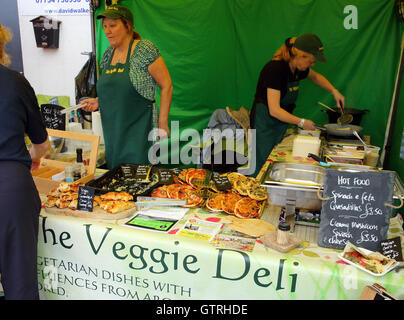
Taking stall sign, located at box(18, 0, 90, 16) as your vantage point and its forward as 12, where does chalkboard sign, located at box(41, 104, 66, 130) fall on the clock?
The chalkboard sign is roughly at 12 o'clock from the stall sign.

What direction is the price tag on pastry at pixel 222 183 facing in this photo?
toward the camera

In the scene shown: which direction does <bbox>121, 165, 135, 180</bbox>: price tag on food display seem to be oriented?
toward the camera

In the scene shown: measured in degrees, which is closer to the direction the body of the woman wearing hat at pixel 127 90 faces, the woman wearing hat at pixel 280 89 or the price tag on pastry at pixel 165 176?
the price tag on pastry

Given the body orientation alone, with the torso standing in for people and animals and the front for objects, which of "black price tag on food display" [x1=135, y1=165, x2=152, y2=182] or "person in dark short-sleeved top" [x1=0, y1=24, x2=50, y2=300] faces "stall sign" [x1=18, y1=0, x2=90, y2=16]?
the person in dark short-sleeved top

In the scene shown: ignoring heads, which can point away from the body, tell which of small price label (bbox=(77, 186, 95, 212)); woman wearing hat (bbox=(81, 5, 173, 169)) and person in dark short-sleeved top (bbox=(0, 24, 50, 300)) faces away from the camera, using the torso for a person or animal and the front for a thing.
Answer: the person in dark short-sleeved top

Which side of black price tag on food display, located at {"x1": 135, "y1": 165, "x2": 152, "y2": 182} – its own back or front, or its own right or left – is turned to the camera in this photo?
front

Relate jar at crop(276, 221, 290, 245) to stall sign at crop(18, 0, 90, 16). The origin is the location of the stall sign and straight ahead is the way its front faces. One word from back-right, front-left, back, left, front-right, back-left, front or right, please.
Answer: front

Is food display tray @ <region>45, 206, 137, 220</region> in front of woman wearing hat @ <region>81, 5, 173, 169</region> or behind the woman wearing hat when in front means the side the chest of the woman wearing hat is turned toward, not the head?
in front

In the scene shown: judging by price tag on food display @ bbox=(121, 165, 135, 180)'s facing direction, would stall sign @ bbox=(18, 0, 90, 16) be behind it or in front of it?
behind

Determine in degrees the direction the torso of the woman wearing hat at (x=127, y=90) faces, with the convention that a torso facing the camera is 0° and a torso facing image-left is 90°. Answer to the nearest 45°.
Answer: approximately 45°

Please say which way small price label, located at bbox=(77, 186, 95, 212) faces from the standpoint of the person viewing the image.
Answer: facing the viewer
